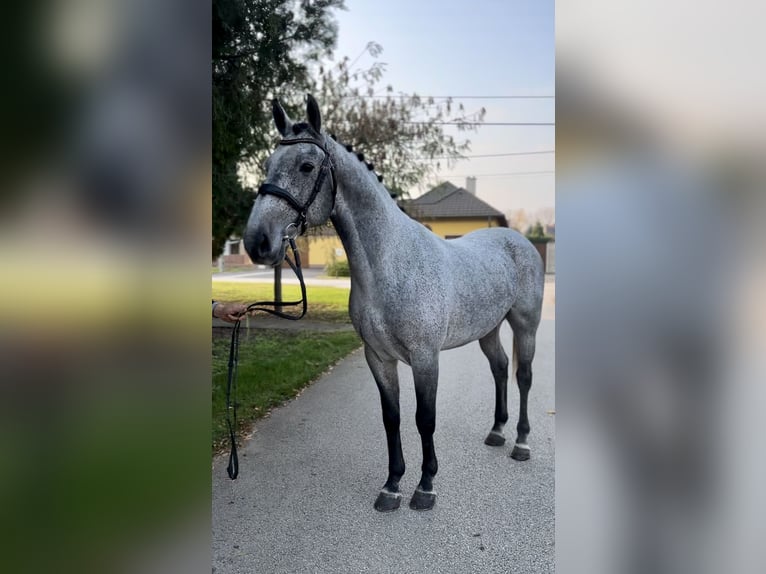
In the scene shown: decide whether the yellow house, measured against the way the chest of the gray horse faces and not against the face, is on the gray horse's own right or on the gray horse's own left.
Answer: on the gray horse's own right

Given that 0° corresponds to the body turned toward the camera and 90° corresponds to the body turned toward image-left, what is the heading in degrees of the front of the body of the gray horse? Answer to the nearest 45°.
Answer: approximately 45°

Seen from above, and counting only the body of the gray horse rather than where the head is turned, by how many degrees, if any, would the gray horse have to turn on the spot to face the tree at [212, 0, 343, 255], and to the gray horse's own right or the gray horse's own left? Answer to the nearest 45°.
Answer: approximately 90° to the gray horse's own right

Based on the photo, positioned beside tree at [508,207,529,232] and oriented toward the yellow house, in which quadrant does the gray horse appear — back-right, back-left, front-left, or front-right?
front-left

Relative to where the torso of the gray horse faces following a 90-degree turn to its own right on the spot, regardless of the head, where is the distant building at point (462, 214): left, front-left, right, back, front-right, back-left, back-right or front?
front-right

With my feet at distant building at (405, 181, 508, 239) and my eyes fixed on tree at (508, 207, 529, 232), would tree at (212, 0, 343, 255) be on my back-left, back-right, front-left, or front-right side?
back-right

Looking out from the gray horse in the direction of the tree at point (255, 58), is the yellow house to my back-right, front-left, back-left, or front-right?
front-right

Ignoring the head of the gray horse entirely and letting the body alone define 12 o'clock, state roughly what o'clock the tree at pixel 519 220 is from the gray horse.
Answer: The tree is roughly at 5 o'clock from the gray horse.
